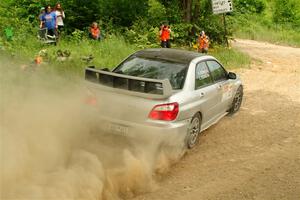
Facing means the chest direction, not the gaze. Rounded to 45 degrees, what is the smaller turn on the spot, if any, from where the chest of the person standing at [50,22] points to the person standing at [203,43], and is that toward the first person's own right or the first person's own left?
approximately 90° to the first person's own left

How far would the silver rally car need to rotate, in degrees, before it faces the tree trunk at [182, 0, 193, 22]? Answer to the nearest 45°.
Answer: approximately 45° to its left

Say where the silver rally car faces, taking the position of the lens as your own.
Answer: facing away from the viewer and to the right of the viewer

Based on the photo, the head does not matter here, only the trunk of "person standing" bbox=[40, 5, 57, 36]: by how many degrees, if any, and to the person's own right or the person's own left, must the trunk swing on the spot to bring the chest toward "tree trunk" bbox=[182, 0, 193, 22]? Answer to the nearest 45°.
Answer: approximately 135° to the person's own left

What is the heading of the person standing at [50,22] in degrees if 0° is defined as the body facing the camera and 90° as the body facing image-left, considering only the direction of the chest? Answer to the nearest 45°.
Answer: approximately 0°

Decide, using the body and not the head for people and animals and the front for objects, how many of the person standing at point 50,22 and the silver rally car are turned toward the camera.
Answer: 1

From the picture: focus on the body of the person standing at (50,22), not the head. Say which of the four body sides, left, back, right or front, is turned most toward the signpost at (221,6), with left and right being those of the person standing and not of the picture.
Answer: left
